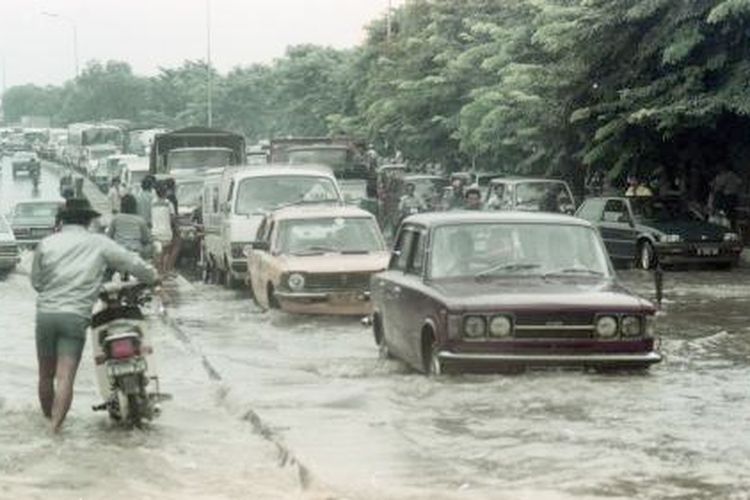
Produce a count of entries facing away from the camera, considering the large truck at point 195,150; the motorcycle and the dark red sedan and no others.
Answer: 1

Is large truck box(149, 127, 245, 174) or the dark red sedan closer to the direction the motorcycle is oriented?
the large truck

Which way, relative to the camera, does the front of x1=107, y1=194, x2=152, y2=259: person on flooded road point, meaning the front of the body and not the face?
away from the camera

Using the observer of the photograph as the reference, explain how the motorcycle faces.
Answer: facing away from the viewer

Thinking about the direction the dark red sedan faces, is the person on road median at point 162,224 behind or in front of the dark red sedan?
behind

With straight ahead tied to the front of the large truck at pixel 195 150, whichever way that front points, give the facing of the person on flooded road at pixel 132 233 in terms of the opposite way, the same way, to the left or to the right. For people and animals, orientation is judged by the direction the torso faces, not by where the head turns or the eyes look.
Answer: the opposite way

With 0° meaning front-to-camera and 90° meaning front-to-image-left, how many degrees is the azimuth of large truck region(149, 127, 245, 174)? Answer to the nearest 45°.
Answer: approximately 0°

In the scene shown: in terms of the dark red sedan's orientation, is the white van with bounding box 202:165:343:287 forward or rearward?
rearward

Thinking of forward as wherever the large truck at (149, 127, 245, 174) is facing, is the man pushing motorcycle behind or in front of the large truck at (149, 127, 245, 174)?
in front

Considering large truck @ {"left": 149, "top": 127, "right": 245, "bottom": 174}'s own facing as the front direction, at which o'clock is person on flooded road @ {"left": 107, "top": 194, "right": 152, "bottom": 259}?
The person on flooded road is roughly at 12 o'clock from the large truck.

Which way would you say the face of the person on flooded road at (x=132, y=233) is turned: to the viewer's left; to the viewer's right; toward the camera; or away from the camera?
away from the camera

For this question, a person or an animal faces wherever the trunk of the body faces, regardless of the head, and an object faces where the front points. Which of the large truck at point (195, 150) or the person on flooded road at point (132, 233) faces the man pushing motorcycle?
the large truck
